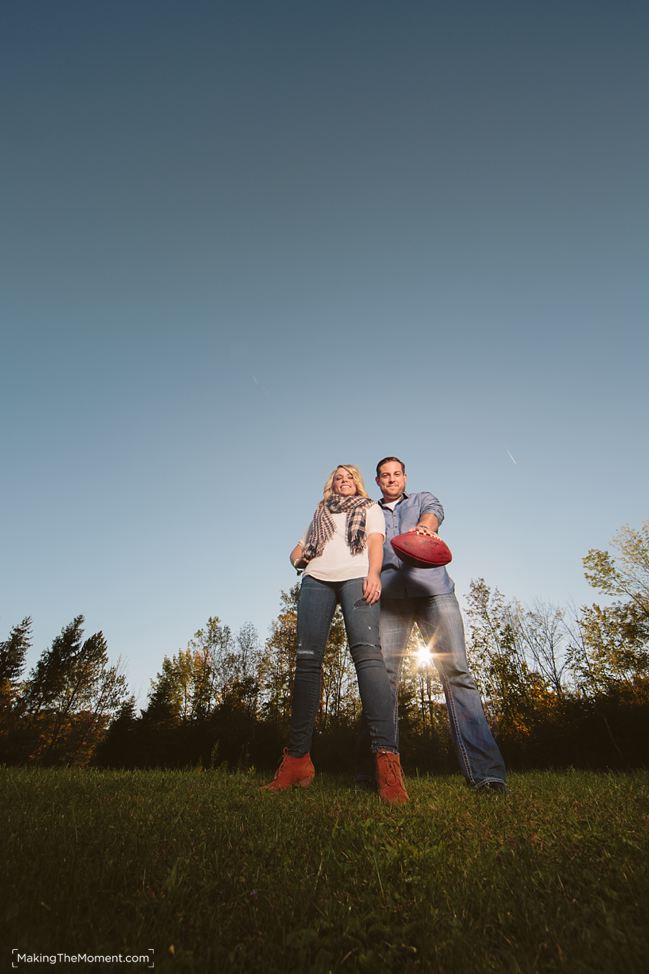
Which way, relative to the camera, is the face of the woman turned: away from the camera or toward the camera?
toward the camera

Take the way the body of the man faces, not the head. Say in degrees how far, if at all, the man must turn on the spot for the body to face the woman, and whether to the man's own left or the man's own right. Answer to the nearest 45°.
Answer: approximately 45° to the man's own right

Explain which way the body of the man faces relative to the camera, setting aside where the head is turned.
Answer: toward the camera

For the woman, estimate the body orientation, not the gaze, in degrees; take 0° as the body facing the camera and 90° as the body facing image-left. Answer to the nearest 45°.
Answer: approximately 0°

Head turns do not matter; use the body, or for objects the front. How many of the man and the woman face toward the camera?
2

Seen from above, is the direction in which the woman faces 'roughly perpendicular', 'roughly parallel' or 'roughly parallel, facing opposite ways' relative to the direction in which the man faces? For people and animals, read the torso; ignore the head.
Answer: roughly parallel

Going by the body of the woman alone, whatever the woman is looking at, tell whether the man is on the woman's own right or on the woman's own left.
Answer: on the woman's own left
